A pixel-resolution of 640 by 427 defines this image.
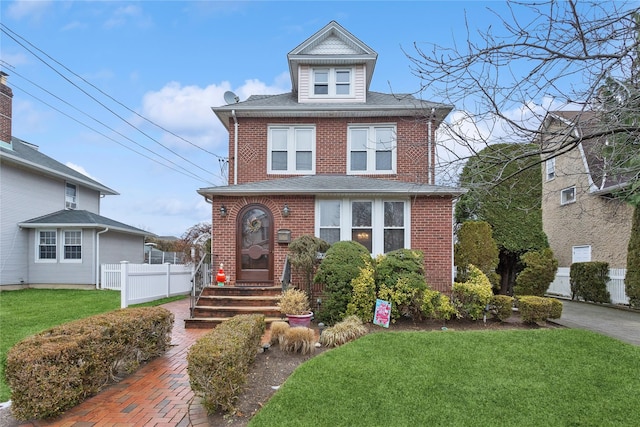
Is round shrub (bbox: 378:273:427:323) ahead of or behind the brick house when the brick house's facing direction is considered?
ahead

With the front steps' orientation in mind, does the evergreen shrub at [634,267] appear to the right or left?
on its left

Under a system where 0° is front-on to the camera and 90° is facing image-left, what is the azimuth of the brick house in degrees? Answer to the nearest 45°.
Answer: approximately 0°

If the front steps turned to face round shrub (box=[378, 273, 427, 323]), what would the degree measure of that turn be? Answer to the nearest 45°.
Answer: approximately 45° to its left

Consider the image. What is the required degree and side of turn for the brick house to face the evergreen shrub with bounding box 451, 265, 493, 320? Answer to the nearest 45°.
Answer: approximately 45° to its left

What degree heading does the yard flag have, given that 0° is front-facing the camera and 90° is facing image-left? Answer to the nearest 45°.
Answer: approximately 0°

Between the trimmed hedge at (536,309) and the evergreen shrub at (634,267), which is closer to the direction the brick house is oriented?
the trimmed hedge

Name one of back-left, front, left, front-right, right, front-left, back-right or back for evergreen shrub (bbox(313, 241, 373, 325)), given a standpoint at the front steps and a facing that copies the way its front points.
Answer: front-left
